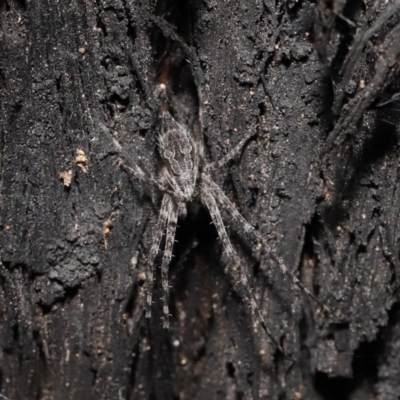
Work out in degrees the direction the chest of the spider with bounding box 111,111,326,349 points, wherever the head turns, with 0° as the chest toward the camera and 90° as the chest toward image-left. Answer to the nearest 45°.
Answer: approximately 0°
